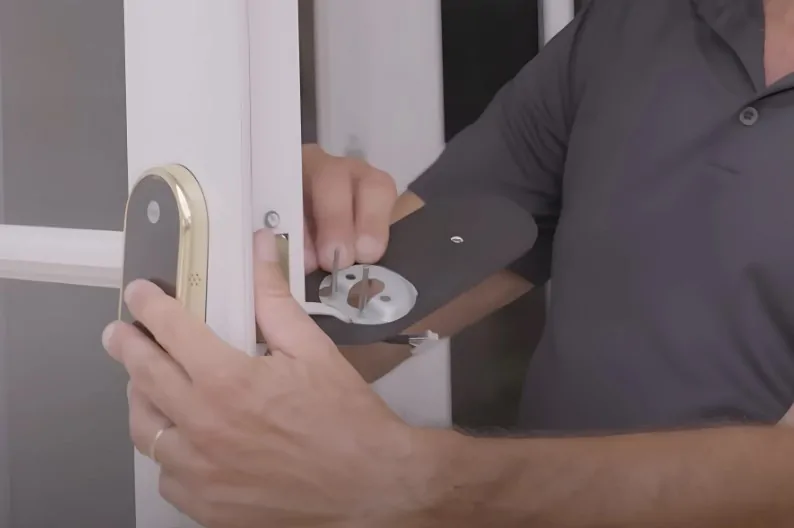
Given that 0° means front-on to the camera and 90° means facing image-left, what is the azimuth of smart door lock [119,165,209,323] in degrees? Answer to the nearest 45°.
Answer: approximately 45°

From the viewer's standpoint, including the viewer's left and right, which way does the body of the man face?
facing the viewer and to the left of the viewer
